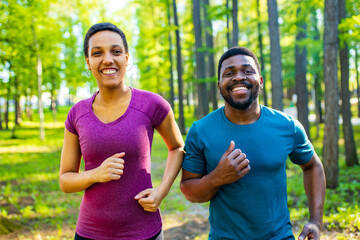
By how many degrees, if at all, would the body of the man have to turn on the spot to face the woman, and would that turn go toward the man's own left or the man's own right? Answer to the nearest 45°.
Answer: approximately 90° to the man's own right

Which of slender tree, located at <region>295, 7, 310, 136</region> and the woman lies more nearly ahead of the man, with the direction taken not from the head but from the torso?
the woman

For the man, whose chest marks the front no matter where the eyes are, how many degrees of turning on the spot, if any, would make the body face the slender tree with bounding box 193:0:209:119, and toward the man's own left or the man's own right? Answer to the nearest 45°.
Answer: approximately 180°

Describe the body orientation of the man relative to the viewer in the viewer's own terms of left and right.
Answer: facing the viewer

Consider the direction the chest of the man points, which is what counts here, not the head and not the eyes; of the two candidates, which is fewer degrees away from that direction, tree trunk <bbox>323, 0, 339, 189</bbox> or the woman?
the woman

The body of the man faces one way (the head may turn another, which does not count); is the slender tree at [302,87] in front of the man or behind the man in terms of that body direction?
behind

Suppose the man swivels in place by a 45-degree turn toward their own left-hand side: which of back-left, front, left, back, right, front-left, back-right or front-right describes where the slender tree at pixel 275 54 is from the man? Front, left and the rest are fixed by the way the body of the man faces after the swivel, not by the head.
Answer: back-left

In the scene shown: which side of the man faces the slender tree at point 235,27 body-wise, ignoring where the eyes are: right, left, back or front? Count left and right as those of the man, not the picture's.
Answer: back

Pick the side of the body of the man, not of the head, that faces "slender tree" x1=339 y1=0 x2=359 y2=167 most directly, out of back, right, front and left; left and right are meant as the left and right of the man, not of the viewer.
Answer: back

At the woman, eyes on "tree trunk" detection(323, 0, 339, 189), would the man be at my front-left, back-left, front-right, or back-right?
front-right

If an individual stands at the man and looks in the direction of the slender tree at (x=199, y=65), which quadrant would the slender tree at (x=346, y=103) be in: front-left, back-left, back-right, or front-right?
front-right

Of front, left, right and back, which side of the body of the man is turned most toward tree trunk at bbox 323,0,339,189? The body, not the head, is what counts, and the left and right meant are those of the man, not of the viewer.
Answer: back
